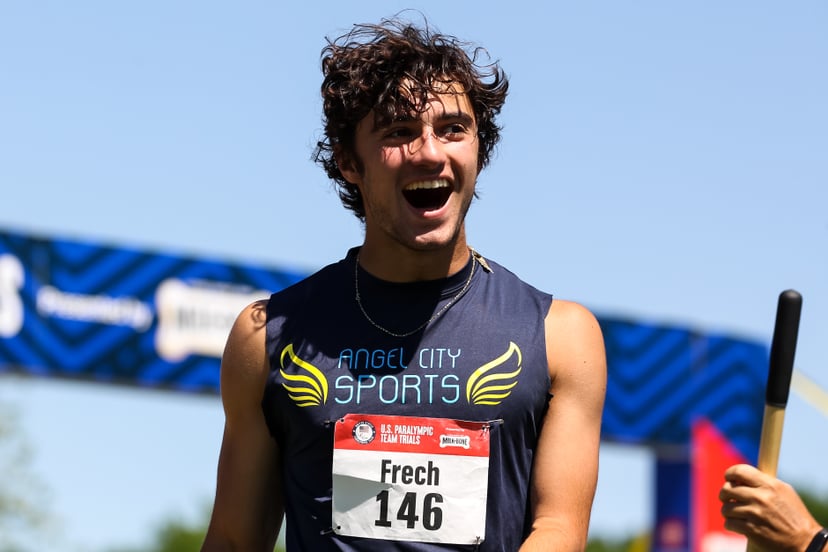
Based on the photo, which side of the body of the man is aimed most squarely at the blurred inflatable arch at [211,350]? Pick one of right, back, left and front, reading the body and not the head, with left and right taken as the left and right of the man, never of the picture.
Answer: back

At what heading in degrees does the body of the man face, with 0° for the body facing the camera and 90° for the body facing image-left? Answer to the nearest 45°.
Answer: approximately 0°

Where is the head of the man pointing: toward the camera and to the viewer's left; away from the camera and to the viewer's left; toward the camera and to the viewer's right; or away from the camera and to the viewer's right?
toward the camera and to the viewer's right
